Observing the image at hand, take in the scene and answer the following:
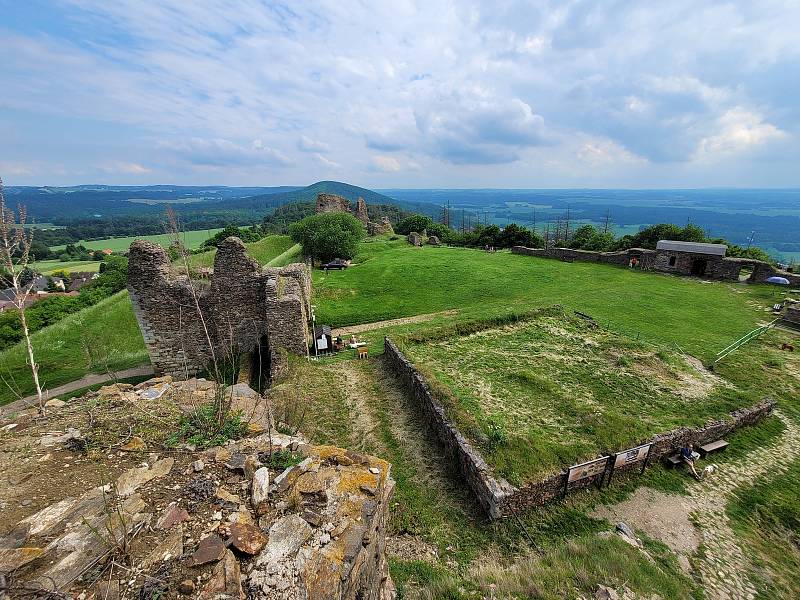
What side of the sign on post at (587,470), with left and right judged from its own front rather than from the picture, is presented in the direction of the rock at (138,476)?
right

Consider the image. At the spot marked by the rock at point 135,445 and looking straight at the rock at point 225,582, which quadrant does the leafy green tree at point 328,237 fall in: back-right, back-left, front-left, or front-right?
back-left

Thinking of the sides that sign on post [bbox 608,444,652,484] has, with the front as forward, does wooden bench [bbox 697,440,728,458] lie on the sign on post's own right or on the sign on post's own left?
on the sign on post's own left

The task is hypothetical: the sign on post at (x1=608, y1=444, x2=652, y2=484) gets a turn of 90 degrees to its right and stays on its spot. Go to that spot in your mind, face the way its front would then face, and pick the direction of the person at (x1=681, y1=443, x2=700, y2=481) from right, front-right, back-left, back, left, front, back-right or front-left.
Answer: back

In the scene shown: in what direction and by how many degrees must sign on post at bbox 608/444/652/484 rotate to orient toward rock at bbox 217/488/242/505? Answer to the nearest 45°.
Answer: approximately 90° to its right

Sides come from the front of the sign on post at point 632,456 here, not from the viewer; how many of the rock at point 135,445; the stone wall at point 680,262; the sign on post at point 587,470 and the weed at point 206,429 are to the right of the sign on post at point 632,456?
3

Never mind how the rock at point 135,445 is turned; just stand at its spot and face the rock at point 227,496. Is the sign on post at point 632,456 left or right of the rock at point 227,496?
left

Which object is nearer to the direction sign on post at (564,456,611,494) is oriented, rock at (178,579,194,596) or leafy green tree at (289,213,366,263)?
the rock

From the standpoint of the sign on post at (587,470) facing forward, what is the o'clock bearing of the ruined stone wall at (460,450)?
The ruined stone wall is roughly at 4 o'clock from the sign on post.

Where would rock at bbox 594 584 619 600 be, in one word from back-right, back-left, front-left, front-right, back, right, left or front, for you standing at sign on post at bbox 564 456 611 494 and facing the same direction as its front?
front-right

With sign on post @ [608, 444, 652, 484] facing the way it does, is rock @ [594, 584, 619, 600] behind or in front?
in front

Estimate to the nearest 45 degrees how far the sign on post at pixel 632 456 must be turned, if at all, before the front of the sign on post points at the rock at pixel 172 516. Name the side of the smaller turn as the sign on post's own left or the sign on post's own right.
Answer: approximately 90° to the sign on post's own right

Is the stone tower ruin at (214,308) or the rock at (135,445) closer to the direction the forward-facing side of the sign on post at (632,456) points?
the rock

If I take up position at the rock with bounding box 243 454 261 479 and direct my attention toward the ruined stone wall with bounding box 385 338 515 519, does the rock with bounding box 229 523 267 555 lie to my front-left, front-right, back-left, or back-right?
back-right

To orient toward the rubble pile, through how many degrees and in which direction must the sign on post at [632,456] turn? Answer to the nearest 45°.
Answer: approximately 90° to its right

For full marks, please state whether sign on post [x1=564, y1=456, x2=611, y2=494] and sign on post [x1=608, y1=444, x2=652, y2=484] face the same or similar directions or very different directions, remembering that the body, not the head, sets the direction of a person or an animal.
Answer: same or similar directions

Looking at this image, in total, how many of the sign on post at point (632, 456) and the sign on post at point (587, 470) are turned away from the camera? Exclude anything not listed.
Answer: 0
